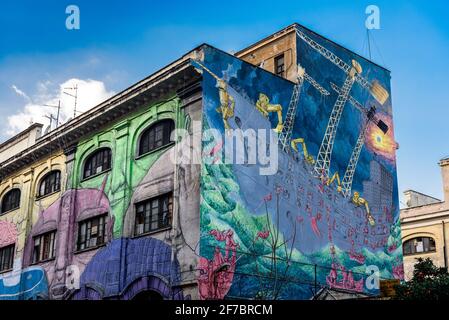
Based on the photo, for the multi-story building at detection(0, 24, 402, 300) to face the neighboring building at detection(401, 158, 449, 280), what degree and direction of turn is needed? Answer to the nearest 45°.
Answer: approximately 180°

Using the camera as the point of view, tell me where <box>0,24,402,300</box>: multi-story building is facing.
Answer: facing the viewer and to the left of the viewer

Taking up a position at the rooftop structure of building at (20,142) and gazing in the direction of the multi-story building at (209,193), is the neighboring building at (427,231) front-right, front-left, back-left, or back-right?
front-left

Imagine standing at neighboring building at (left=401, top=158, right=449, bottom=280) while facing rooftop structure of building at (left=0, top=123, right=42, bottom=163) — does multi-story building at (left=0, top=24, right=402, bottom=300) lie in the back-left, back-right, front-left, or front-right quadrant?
front-left
